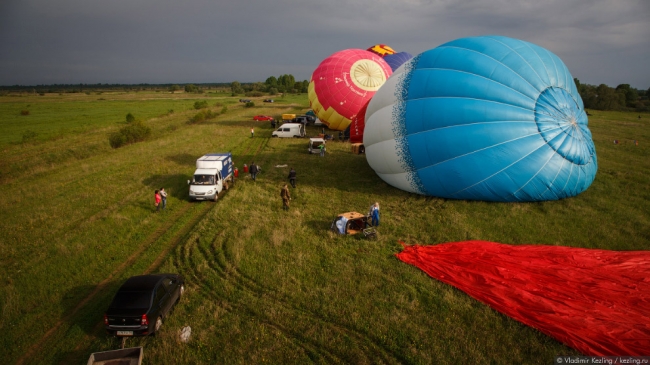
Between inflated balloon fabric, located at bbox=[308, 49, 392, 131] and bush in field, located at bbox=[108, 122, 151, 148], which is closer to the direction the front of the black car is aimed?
the inflated balloon fabric

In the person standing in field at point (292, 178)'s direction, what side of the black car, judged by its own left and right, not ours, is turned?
front

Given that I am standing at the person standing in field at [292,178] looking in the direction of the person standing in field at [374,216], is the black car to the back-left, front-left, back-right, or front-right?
front-right

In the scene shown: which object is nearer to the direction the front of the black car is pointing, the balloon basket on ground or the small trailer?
the balloon basket on ground

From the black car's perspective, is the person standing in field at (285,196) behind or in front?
in front

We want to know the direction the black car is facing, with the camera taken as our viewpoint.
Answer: facing away from the viewer and to the right of the viewer

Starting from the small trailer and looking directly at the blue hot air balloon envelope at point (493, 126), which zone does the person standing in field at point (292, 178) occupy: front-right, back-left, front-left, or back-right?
front-left

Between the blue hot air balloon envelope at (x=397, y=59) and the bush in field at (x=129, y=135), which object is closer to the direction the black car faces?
the blue hot air balloon envelope

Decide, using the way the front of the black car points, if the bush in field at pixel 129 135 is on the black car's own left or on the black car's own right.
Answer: on the black car's own left

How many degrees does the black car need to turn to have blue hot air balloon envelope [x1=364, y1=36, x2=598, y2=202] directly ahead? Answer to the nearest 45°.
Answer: approximately 45° to its right

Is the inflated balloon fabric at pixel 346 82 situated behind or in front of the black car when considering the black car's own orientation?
in front

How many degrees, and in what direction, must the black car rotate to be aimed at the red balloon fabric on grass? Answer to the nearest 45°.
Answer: approximately 45° to its right

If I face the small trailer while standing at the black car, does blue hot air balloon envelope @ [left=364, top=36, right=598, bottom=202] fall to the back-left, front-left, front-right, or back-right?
back-left

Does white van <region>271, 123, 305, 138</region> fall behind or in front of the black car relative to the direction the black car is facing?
in front
